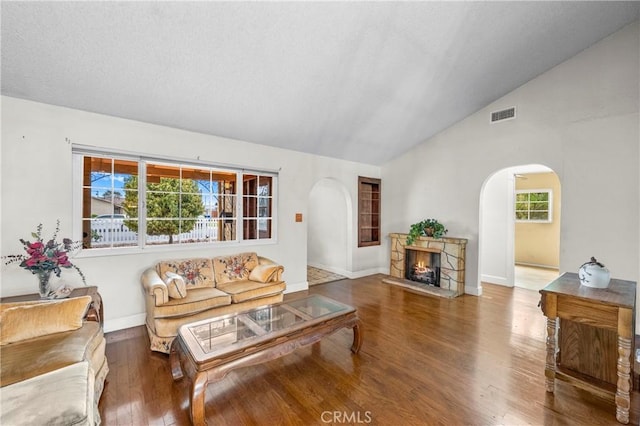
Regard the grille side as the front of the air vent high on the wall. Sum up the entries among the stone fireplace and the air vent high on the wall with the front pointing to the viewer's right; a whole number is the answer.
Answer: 0

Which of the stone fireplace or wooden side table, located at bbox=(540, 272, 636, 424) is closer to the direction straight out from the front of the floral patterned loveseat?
the wooden side table

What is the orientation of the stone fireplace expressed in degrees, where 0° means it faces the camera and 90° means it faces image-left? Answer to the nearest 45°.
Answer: approximately 45°

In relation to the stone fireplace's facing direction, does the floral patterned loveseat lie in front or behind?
in front

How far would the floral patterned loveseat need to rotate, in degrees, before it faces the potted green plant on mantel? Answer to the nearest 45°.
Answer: approximately 45° to its left

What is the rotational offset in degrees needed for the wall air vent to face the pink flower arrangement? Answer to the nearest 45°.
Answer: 0° — it already faces it
